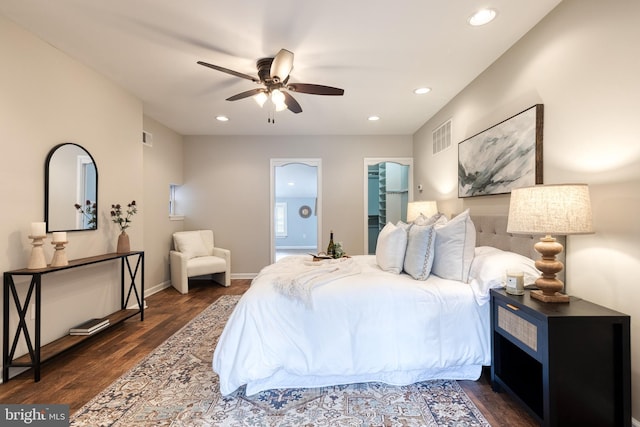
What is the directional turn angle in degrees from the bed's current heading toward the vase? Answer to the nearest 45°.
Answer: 0° — it already faces it

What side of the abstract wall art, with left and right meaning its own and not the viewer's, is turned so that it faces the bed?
front

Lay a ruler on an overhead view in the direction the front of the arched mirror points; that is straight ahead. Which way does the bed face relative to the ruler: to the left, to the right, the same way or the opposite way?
the opposite way

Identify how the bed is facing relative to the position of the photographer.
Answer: facing to the left of the viewer

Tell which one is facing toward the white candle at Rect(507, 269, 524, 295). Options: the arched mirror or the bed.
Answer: the arched mirror

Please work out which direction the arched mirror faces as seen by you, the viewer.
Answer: facing the viewer and to the right of the viewer

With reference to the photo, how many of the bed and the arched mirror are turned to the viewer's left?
1

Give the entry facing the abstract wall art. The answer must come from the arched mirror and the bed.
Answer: the arched mirror

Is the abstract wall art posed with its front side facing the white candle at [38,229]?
yes

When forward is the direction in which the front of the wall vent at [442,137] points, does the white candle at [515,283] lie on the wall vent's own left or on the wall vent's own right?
on the wall vent's own left

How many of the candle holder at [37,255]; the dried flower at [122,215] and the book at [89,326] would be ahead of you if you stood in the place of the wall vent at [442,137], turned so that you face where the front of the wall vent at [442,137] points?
3

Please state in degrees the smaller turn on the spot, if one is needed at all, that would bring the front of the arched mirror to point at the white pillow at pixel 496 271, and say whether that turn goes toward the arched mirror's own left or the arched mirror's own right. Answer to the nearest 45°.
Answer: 0° — it already faces it

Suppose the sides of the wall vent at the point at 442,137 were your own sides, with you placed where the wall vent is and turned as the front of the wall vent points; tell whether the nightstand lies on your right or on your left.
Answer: on your left

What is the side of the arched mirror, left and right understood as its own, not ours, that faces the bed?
front

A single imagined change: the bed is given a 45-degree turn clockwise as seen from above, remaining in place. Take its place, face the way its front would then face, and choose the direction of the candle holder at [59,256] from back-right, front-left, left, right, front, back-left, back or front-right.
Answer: front-left

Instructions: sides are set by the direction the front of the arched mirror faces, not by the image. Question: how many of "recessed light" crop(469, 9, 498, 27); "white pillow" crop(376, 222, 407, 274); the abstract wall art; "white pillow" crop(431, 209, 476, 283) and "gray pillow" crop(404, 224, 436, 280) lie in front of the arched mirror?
5

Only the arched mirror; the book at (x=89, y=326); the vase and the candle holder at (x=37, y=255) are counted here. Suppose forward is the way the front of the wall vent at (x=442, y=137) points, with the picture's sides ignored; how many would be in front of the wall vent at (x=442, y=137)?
4

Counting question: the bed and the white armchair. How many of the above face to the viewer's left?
1

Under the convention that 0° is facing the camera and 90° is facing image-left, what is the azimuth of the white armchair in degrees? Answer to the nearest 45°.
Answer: approximately 315°
